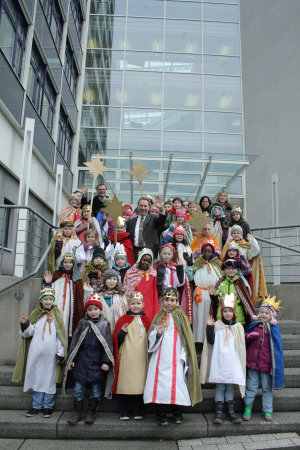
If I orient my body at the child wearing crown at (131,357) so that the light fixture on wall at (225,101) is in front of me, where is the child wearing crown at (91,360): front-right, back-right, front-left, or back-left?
back-left

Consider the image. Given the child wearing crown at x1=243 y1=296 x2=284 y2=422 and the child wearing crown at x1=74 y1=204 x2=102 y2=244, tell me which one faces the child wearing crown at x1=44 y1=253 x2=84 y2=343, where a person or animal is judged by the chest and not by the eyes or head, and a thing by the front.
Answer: the child wearing crown at x1=74 y1=204 x2=102 y2=244

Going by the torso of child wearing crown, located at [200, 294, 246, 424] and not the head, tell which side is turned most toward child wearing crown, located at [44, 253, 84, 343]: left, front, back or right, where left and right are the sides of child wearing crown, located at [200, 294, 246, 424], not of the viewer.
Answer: right

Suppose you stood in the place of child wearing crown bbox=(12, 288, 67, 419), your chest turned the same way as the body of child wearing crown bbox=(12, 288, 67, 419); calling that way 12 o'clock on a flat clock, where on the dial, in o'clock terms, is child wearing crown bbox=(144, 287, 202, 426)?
child wearing crown bbox=(144, 287, 202, 426) is roughly at 10 o'clock from child wearing crown bbox=(12, 288, 67, 419).

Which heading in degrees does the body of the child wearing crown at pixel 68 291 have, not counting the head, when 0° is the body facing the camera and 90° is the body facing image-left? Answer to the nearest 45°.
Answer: approximately 0°

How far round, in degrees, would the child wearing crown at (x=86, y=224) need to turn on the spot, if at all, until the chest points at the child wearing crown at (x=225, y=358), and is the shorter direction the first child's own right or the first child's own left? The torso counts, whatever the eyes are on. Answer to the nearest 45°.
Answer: approximately 45° to the first child's own left

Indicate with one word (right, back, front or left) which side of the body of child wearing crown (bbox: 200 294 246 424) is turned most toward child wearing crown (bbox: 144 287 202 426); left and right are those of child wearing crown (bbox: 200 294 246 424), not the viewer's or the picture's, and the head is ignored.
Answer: right

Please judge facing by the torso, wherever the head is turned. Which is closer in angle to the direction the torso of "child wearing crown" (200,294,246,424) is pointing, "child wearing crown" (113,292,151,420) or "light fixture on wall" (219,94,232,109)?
the child wearing crown

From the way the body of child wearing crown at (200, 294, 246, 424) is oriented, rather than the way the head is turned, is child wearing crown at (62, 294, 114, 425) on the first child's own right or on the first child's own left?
on the first child's own right

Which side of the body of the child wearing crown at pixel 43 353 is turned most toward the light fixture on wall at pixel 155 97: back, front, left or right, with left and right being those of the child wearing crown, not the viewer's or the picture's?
back
